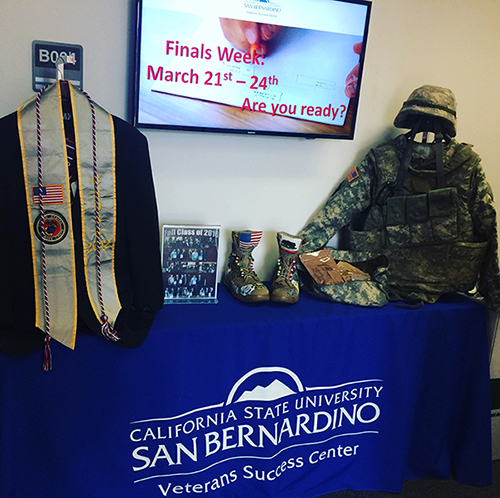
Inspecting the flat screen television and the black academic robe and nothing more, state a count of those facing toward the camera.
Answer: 2

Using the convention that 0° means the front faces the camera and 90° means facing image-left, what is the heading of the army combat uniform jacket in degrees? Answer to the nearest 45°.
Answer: approximately 0°

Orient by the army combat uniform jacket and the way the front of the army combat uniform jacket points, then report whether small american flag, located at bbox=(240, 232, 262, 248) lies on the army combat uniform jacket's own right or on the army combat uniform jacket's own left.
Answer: on the army combat uniform jacket's own right

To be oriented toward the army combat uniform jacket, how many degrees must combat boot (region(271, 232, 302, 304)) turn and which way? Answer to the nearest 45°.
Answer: approximately 90° to its left

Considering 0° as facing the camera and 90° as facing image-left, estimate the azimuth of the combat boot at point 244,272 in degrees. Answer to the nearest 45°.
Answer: approximately 315°

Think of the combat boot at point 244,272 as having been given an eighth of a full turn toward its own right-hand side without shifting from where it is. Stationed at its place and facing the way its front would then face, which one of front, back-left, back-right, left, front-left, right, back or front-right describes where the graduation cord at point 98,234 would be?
front-right

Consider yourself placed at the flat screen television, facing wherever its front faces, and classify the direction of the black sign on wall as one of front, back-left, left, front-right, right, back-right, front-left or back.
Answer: right
